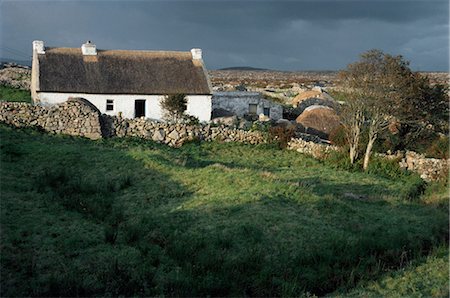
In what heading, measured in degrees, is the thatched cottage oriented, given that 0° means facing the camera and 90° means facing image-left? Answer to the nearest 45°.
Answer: approximately 0°

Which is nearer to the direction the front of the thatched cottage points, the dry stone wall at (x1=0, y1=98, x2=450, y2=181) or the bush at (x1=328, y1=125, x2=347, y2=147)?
the dry stone wall

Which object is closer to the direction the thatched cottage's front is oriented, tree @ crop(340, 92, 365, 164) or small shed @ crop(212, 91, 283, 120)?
the tree

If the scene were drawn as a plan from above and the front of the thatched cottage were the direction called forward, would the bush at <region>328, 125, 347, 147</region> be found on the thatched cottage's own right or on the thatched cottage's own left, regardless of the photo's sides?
on the thatched cottage's own left

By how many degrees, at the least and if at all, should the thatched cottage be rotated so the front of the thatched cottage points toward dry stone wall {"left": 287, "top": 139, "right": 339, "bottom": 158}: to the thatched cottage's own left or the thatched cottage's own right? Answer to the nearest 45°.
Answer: approximately 45° to the thatched cottage's own left
